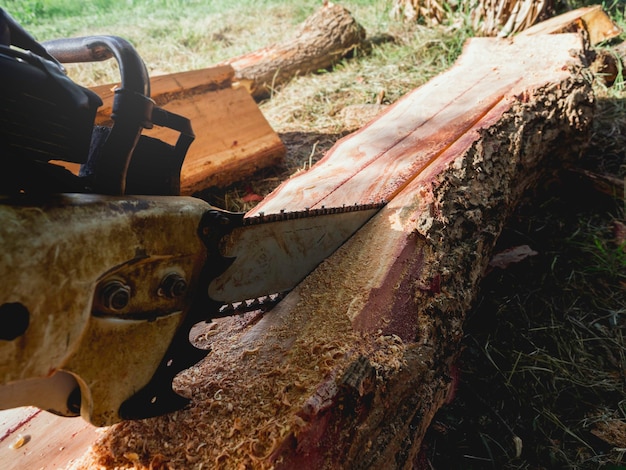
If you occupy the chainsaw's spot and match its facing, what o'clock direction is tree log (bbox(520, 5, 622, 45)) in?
The tree log is roughly at 11 o'clock from the chainsaw.

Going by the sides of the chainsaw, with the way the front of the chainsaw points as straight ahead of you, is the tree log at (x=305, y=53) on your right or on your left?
on your left

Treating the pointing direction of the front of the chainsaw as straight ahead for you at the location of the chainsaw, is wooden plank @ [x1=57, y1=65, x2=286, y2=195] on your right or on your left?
on your left

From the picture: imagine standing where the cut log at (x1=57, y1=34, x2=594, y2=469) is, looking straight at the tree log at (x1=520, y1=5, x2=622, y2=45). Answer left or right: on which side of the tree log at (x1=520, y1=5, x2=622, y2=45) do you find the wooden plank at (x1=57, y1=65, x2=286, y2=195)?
left

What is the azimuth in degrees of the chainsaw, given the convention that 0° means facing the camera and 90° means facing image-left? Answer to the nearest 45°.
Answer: approximately 270°
